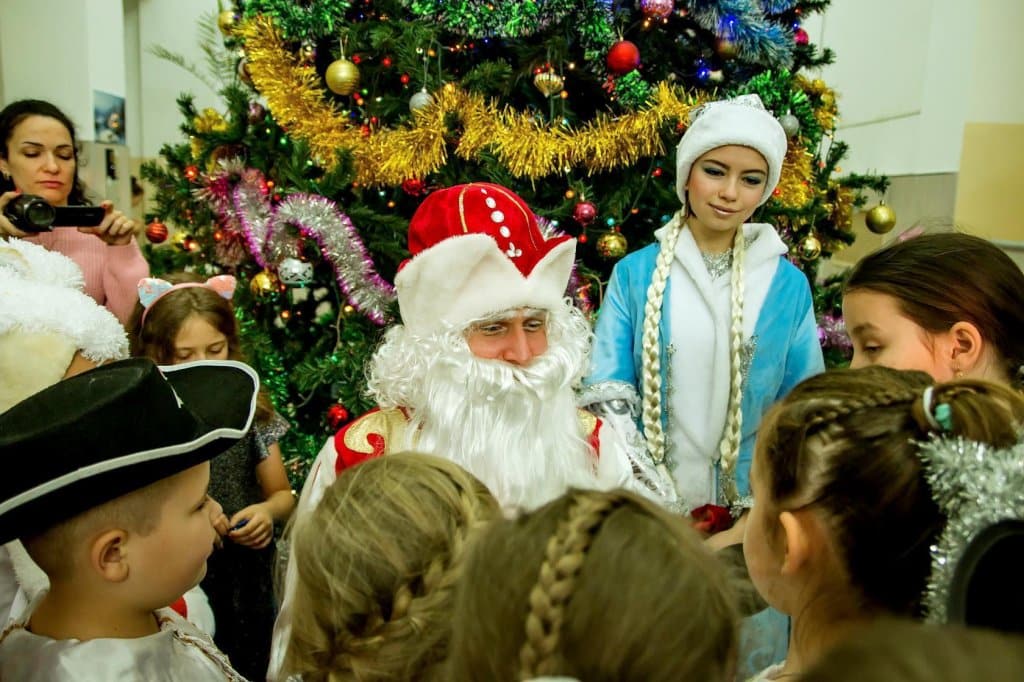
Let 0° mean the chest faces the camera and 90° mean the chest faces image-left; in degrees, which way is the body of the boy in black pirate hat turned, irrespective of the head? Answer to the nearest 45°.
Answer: approximately 270°

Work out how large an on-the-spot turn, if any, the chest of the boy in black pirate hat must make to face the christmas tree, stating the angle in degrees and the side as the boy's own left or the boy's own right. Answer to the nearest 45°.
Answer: approximately 45° to the boy's own left

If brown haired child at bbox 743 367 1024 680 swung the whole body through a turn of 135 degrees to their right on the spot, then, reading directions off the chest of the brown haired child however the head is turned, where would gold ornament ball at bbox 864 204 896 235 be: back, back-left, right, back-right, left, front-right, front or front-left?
left

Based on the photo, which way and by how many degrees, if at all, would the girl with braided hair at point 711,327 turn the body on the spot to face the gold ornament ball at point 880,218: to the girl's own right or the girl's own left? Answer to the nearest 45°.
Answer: approximately 135° to the girl's own left

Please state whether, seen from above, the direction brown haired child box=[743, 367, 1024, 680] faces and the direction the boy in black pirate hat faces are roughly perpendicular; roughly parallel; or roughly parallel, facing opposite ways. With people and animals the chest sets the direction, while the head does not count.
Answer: roughly perpendicular

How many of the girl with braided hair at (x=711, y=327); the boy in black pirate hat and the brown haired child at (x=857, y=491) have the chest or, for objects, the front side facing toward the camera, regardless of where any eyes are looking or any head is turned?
1

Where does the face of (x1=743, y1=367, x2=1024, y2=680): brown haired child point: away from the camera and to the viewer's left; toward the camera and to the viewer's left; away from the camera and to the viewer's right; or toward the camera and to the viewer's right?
away from the camera and to the viewer's left

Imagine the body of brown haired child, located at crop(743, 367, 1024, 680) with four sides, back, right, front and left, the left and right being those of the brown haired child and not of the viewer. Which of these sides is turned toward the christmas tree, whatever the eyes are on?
front

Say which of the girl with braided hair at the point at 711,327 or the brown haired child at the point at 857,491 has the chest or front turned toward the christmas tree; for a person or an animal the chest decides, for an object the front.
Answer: the brown haired child

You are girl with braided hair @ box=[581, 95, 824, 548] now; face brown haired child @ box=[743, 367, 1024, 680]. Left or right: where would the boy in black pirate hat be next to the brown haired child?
right

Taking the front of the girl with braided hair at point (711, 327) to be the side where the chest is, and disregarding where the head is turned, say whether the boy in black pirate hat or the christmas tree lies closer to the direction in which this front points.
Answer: the boy in black pirate hat

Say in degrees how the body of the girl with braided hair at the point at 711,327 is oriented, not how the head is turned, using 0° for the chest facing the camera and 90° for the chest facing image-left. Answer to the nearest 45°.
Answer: approximately 0°

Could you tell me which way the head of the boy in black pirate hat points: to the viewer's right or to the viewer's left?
to the viewer's right

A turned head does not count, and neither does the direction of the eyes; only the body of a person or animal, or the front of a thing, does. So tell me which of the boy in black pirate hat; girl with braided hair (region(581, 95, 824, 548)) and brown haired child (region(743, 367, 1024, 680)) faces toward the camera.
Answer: the girl with braided hair

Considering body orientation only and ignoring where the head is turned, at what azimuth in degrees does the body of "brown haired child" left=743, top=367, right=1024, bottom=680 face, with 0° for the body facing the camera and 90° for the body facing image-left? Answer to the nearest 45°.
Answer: approximately 135°
